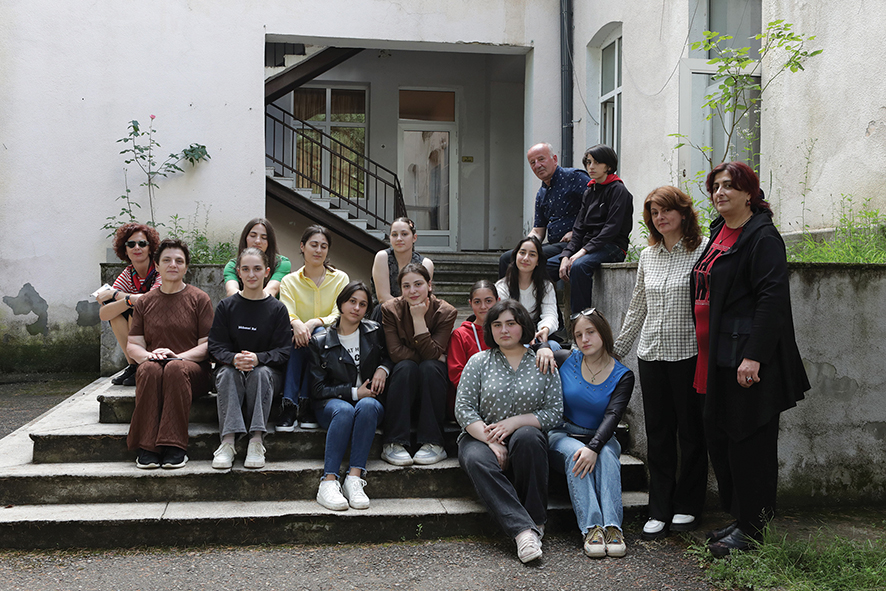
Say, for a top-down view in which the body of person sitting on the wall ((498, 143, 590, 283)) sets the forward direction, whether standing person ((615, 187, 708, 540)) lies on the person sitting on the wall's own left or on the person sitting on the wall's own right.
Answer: on the person sitting on the wall's own left

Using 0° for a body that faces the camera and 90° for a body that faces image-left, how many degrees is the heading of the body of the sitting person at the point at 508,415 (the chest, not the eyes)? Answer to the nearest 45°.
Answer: approximately 0°

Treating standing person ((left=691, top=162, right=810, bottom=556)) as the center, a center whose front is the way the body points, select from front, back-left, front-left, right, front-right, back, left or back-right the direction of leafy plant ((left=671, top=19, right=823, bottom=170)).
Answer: back-right

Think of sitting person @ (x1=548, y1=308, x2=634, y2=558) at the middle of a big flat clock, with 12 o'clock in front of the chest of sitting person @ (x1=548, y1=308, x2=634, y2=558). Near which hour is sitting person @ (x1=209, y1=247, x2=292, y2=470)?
sitting person @ (x1=209, y1=247, x2=292, y2=470) is roughly at 3 o'clock from sitting person @ (x1=548, y1=308, x2=634, y2=558).

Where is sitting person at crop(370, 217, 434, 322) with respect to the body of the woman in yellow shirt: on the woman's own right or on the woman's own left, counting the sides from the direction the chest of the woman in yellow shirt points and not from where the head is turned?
on the woman's own left

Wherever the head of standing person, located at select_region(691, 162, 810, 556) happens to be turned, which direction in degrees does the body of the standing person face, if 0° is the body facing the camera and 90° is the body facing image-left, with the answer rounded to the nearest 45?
approximately 45°

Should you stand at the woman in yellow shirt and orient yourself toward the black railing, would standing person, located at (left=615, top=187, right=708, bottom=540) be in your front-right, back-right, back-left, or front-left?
back-right
